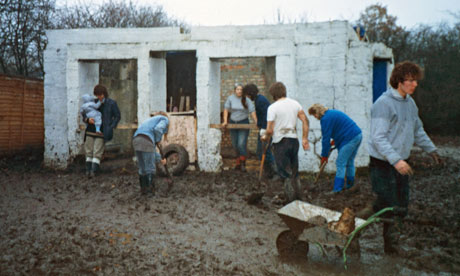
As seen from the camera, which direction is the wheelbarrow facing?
to the viewer's left

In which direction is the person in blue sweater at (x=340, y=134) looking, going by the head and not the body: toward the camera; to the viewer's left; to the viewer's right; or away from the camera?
to the viewer's left

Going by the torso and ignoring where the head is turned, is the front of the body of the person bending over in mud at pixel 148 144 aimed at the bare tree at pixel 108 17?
no

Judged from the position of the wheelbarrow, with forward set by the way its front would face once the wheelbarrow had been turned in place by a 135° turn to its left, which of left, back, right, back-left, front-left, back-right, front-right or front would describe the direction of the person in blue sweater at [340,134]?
back-left

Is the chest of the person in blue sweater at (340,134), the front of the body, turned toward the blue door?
no

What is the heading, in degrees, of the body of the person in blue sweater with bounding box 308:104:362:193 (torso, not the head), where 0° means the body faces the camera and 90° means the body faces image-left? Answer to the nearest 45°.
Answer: approximately 90°

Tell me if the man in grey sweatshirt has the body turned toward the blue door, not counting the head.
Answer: no

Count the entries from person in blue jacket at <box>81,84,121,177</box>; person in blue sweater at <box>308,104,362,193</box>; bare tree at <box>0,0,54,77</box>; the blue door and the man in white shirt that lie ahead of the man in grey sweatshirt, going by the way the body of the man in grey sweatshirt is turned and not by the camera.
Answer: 0
